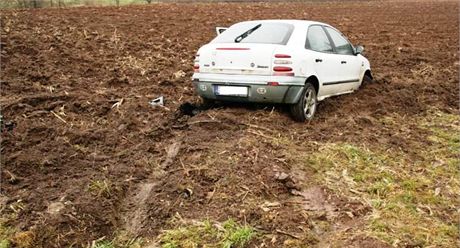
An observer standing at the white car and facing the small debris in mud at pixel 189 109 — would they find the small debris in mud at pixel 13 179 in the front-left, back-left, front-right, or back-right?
front-left

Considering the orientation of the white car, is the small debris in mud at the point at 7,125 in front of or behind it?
behind

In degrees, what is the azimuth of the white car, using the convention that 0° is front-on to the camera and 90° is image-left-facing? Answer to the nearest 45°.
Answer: approximately 225°

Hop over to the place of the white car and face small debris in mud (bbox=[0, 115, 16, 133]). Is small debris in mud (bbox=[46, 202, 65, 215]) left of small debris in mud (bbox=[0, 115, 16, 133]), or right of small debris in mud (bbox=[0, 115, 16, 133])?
left

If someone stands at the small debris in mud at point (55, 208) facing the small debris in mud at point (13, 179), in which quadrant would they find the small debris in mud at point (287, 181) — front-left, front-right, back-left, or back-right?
back-right

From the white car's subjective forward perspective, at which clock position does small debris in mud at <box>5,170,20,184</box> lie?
The small debris in mud is roughly at 6 o'clock from the white car.

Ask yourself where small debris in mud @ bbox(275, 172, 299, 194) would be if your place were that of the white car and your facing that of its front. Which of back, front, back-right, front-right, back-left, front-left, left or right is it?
back-right

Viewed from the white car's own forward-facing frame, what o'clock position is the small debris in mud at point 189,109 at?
The small debris in mud is roughly at 8 o'clock from the white car.

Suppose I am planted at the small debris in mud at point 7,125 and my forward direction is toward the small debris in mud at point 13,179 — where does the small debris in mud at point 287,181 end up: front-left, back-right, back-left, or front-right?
front-left

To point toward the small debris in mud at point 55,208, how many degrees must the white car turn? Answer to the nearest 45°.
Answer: approximately 180°

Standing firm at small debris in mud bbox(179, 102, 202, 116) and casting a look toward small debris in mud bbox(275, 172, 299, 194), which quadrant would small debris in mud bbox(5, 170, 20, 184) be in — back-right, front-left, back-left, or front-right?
front-right
